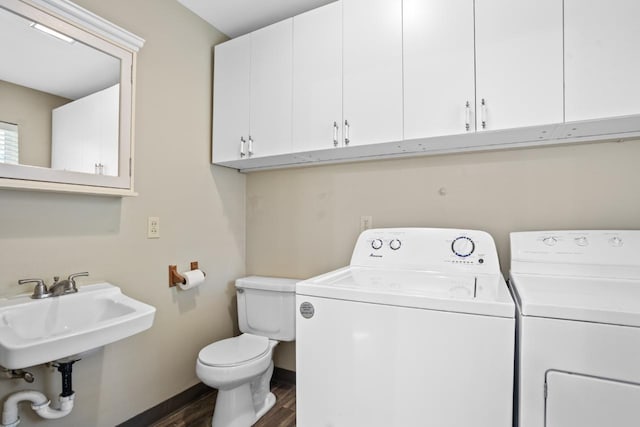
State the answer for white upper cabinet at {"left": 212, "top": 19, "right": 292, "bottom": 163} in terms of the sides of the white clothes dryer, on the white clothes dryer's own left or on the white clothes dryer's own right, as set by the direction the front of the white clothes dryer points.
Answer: on the white clothes dryer's own right

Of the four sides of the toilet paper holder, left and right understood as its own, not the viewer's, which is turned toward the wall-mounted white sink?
right

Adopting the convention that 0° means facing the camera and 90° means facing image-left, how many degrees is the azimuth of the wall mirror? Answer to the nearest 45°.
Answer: approximately 315°

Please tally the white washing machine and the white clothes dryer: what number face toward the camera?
2

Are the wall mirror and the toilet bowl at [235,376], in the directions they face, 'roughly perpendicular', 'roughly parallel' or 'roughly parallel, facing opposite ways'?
roughly perpendicular

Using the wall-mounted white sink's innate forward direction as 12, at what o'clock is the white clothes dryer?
The white clothes dryer is roughly at 12 o'clock from the wall-mounted white sink.

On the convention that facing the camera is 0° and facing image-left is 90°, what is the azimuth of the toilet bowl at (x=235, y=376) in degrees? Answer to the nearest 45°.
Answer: approximately 45°
